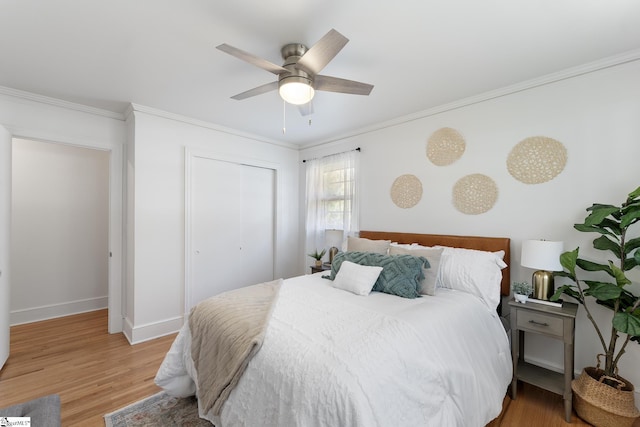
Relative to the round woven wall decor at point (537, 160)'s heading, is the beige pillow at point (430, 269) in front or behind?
in front

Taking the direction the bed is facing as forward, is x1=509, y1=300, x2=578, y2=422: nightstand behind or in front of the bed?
behind

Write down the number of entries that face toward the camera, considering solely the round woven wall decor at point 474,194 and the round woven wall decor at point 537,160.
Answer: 2

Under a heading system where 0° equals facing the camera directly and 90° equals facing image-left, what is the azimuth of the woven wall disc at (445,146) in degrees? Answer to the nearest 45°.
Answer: approximately 0°

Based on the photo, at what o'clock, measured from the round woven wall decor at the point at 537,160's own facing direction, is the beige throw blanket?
The beige throw blanket is roughly at 1 o'clock from the round woven wall decor.

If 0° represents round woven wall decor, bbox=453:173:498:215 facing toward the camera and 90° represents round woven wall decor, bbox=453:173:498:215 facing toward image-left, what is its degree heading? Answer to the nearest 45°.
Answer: approximately 0°

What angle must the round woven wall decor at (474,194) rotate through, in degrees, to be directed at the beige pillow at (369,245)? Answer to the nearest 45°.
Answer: approximately 90° to its right
